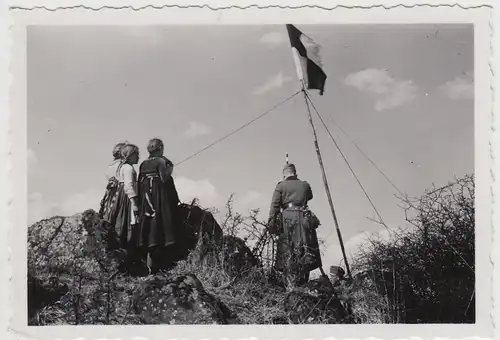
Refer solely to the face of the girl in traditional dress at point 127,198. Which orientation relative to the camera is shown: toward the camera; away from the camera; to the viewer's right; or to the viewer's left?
to the viewer's right

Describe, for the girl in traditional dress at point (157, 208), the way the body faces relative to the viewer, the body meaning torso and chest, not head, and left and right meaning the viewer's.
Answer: facing away from the viewer and to the right of the viewer

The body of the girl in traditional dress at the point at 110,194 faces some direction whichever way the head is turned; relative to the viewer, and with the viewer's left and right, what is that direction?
facing away from the viewer and to the right of the viewer
